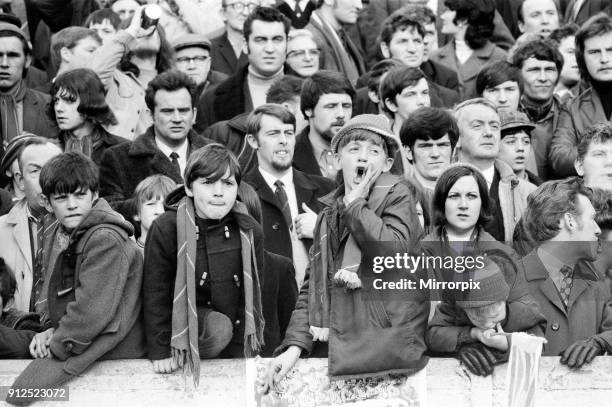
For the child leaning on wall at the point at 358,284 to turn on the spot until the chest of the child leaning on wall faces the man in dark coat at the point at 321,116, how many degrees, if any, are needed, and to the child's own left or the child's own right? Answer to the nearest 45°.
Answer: approximately 135° to the child's own right

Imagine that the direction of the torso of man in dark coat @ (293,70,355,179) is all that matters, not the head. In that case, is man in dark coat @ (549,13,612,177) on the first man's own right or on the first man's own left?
on the first man's own left

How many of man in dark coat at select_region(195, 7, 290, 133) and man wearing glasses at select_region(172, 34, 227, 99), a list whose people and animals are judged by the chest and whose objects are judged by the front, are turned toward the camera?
2

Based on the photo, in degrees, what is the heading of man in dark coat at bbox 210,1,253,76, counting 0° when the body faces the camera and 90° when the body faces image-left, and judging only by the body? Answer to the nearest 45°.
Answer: approximately 315°

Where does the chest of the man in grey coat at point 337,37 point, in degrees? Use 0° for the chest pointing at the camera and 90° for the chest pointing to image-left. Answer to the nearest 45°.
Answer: approximately 315°

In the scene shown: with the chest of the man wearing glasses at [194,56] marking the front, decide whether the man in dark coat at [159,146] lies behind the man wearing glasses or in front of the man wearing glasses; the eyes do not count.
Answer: in front

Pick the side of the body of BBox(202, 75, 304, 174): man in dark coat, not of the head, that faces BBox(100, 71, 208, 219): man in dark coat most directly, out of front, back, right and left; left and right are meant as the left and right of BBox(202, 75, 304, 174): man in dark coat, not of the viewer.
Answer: right

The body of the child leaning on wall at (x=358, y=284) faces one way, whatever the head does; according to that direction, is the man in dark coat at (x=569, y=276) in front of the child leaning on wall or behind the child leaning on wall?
behind

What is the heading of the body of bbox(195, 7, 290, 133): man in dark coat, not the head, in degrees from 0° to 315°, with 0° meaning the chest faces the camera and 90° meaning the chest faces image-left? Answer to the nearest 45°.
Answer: approximately 0°

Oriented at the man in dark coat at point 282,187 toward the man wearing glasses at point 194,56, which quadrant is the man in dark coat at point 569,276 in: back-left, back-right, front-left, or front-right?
back-right

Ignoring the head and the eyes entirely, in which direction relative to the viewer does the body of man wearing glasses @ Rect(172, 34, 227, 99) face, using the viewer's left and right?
facing the viewer

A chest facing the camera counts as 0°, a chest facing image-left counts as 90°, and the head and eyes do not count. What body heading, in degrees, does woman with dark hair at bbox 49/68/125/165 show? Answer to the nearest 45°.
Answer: approximately 45°
